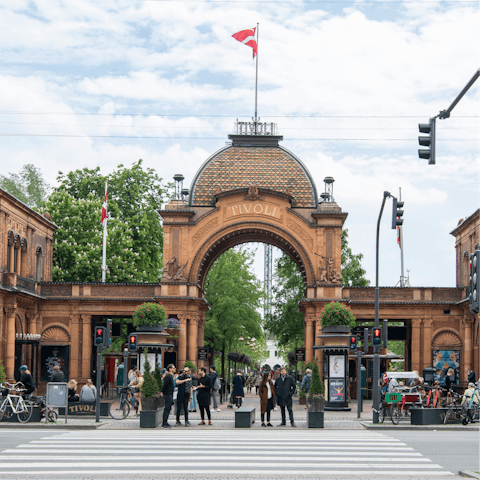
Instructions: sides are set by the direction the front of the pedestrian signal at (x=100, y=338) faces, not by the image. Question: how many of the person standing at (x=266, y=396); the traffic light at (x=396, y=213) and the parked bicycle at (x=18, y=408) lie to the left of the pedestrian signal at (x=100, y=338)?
2

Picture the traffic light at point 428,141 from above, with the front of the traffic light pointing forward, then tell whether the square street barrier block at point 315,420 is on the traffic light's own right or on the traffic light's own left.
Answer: on the traffic light's own right

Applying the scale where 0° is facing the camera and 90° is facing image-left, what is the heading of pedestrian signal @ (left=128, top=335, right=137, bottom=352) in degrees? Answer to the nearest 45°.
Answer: approximately 0°

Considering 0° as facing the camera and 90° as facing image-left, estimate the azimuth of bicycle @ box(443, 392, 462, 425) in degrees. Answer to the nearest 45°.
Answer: approximately 45°
